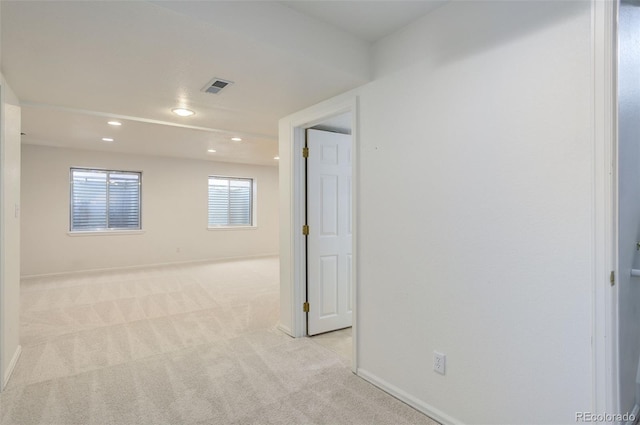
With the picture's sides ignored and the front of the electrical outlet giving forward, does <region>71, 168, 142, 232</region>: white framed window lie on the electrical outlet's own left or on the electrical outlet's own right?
on the electrical outlet's own right

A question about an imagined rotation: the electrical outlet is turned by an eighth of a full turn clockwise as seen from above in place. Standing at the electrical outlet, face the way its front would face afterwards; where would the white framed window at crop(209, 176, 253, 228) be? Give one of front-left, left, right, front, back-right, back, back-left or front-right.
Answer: front-right

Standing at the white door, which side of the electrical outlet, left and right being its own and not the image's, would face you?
right

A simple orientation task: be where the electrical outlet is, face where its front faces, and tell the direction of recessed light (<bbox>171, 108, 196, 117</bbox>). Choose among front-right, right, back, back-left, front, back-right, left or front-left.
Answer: front-right
